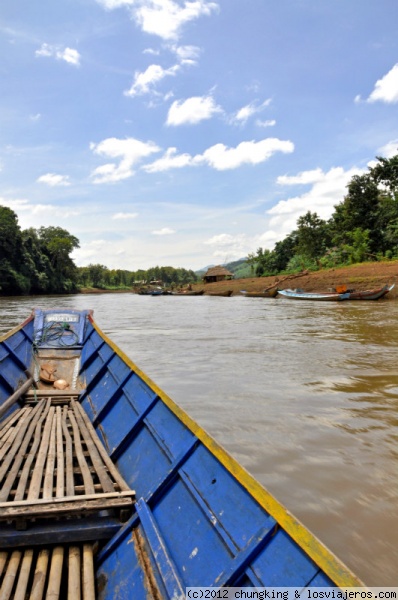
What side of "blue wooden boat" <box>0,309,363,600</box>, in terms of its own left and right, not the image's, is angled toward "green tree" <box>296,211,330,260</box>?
front

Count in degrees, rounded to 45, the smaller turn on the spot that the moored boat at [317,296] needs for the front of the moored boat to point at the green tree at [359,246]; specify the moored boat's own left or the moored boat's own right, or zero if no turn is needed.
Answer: approximately 135° to the moored boat's own right

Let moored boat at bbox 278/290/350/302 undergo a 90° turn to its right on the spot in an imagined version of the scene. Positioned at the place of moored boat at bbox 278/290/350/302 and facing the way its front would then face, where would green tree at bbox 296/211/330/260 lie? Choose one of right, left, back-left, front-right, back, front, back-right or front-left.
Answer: front

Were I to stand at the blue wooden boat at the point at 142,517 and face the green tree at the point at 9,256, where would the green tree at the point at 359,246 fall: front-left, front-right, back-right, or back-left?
front-right

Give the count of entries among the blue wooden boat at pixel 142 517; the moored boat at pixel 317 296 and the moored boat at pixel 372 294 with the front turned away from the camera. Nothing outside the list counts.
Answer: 1

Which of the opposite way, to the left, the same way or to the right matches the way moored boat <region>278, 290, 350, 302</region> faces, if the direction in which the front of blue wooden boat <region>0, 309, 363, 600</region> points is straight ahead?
to the left

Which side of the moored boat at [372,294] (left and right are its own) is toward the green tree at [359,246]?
left

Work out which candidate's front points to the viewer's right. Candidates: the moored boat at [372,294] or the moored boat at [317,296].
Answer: the moored boat at [372,294]

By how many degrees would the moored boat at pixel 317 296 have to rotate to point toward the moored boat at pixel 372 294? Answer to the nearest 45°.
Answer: approximately 135° to its left

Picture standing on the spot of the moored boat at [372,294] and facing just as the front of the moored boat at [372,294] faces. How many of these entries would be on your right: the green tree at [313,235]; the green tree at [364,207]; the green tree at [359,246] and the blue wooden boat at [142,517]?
1

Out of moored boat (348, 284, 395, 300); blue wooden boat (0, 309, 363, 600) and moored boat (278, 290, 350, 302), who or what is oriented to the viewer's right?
moored boat (348, 284, 395, 300)

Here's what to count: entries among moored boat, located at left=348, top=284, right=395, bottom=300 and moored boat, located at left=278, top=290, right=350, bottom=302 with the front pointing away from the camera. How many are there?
0

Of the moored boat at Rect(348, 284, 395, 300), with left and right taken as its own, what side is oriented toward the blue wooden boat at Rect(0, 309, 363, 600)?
right

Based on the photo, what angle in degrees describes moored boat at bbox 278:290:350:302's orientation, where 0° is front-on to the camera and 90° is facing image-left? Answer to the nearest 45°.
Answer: approximately 90°

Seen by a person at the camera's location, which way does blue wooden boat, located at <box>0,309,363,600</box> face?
facing away from the viewer

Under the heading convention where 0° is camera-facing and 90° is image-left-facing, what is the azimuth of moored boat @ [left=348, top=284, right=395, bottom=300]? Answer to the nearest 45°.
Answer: approximately 270°
